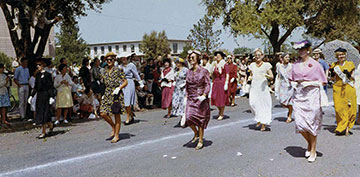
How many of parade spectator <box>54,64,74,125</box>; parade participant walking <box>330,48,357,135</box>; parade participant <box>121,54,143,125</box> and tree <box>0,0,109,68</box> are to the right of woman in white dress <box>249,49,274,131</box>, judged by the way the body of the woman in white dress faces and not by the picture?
3

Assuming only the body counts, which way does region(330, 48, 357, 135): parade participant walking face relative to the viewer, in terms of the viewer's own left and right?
facing the viewer

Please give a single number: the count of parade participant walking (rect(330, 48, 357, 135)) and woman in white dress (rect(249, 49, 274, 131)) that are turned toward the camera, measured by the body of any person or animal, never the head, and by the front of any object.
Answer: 2

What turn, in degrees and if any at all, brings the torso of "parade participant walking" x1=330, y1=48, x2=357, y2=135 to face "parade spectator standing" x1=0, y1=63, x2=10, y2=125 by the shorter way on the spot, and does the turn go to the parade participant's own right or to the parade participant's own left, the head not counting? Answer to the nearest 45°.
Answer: approximately 90° to the parade participant's own right

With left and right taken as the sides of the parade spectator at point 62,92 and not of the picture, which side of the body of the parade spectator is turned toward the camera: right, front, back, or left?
front

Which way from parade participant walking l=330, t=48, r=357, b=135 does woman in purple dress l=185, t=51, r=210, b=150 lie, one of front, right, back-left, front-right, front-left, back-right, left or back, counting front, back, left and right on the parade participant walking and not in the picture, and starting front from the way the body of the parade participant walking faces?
front-right

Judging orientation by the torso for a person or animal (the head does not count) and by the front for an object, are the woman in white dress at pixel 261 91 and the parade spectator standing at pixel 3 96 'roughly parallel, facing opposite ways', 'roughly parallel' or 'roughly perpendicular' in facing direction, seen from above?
roughly perpendicular

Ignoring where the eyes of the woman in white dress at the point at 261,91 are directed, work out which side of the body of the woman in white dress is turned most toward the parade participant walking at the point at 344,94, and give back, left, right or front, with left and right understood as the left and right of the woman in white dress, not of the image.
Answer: left

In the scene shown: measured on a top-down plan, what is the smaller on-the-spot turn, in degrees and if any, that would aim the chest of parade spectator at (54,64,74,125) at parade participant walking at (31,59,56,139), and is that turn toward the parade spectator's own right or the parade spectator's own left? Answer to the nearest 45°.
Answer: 0° — they already face them

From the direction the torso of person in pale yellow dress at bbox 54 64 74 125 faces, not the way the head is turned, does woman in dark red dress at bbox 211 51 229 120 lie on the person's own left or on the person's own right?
on the person's own left

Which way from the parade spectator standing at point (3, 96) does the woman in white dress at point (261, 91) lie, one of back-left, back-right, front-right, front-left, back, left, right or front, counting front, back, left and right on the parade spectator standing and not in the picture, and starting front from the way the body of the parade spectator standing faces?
front

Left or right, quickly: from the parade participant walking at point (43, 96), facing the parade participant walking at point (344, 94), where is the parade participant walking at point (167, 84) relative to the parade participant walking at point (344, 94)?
left
